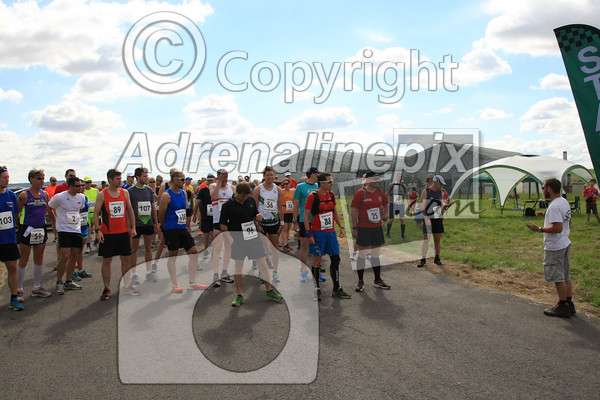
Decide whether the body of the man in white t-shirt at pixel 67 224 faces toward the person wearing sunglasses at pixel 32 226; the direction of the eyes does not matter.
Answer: no

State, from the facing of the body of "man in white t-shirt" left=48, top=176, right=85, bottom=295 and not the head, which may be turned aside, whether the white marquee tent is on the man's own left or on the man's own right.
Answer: on the man's own left

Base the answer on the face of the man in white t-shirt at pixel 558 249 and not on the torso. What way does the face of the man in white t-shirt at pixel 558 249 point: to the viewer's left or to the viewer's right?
to the viewer's left

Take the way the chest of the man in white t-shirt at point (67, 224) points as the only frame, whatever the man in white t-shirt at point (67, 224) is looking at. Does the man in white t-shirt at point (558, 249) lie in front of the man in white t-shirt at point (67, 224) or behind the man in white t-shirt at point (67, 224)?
in front

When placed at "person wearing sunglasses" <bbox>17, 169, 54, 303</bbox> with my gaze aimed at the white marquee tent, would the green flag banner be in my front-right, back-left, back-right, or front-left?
front-right

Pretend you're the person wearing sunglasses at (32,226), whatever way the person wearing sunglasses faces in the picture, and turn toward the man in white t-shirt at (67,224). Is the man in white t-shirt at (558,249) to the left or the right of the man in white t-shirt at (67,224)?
right

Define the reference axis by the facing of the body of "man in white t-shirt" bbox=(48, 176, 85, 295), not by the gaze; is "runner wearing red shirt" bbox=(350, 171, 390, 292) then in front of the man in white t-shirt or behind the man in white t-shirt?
in front

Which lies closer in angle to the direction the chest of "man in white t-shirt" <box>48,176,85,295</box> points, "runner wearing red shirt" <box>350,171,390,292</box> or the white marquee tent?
the runner wearing red shirt

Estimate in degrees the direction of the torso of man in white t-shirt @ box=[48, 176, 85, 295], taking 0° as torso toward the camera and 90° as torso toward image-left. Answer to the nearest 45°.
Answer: approximately 315°
